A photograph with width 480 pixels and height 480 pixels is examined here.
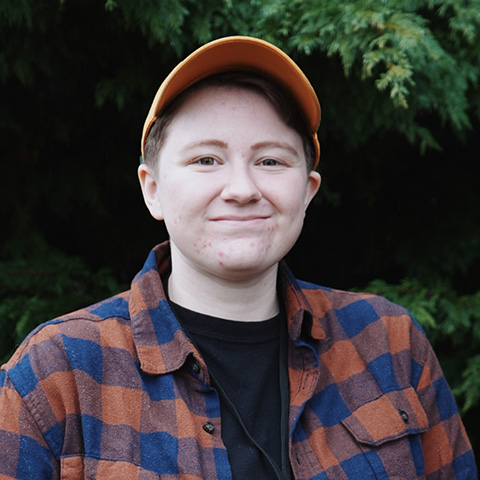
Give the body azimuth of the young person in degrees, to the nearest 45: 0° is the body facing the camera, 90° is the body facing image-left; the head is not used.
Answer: approximately 0°
